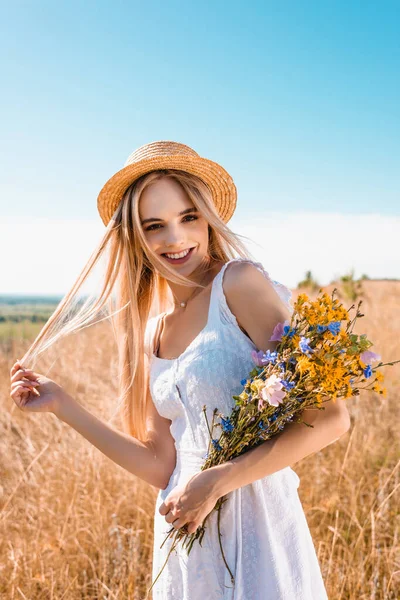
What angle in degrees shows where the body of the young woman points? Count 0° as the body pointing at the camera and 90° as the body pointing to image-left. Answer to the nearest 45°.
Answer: approximately 45°
